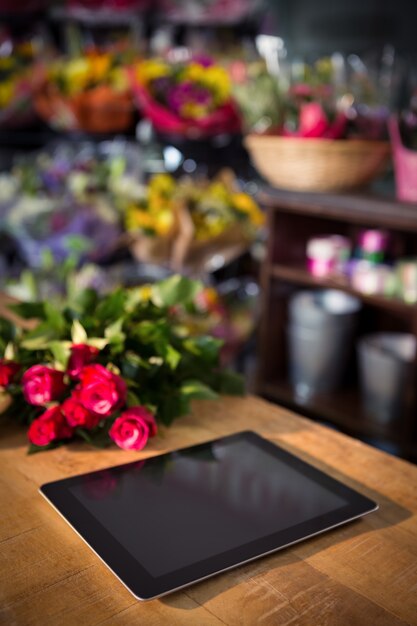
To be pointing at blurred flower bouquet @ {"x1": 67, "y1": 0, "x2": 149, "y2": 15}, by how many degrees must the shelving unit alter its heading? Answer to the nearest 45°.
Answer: approximately 90° to its right

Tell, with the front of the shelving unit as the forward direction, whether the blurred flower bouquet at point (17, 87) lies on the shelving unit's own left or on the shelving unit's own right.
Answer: on the shelving unit's own right

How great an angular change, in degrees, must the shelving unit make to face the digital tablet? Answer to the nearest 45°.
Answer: approximately 45° to its left

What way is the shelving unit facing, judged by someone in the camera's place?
facing the viewer and to the left of the viewer
